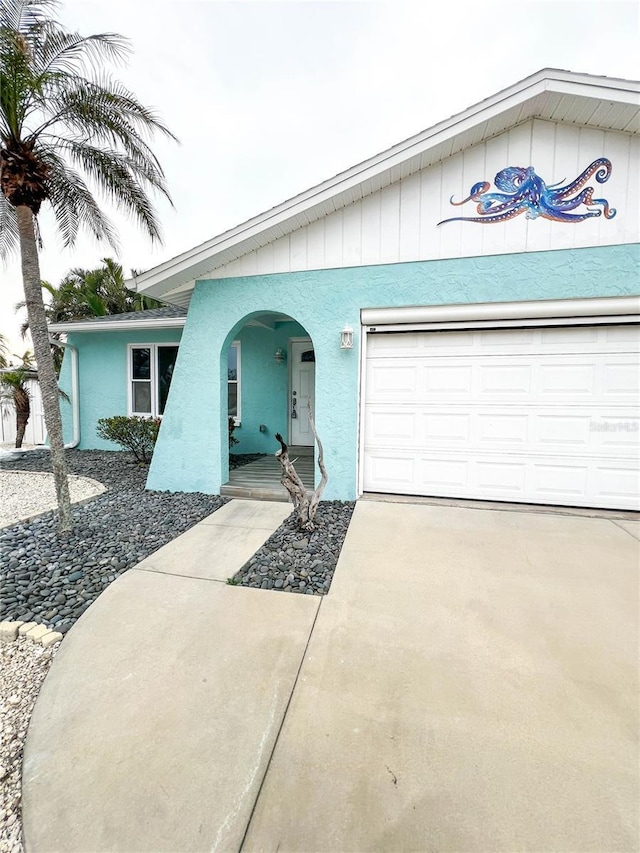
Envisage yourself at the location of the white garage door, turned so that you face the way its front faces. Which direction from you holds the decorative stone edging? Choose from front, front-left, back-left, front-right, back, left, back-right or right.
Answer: front-right

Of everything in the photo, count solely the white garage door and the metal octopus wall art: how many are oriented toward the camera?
2

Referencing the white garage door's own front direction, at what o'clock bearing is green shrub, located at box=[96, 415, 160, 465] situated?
The green shrub is roughly at 3 o'clock from the white garage door.

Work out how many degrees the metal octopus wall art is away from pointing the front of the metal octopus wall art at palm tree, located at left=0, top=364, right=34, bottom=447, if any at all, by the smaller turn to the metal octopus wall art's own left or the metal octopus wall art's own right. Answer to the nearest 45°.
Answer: approximately 90° to the metal octopus wall art's own right

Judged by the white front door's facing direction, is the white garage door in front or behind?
in front

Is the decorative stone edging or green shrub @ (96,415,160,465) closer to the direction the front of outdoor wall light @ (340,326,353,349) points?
the decorative stone edging

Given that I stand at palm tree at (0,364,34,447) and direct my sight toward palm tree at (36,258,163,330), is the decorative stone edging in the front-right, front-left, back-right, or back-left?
back-right

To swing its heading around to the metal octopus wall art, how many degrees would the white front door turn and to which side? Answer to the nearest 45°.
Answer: approximately 45° to its left

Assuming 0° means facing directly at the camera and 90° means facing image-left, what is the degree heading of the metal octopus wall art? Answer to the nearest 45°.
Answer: approximately 0°
